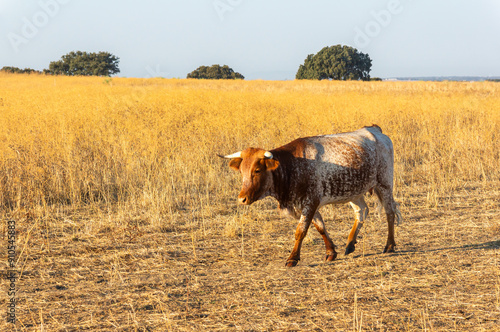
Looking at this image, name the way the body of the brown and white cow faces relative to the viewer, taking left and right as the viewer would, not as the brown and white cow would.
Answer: facing the viewer and to the left of the viewer
